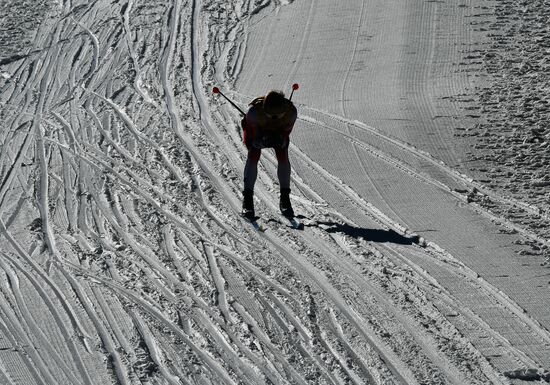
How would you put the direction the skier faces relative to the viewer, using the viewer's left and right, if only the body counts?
facing the viewer
